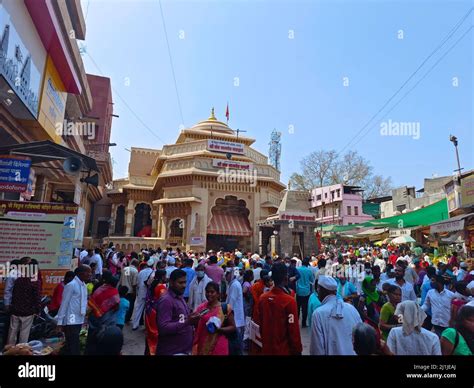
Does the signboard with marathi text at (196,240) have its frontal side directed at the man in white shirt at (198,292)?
yes

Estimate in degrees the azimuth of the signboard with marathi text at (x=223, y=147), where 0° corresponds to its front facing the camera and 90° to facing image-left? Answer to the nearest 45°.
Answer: approximately 0°

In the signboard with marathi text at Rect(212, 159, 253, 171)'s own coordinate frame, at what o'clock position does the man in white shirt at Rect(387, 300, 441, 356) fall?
The man in white shirt is roughly at 12 o'clock from the signboard with marathi text.
